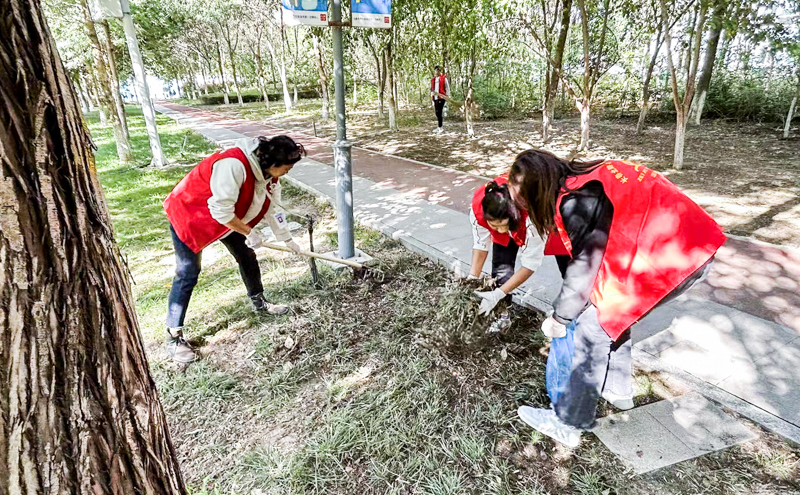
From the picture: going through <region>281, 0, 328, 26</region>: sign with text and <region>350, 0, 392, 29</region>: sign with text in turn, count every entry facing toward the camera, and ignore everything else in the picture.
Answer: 2

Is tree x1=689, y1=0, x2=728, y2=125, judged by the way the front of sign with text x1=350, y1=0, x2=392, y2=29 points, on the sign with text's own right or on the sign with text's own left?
on the sign with text's own left

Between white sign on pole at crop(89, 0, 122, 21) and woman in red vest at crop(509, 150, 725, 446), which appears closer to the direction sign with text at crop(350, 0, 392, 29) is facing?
the woman in red vest

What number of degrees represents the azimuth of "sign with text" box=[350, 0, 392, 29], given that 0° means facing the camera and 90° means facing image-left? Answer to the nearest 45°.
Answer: approximately 0°

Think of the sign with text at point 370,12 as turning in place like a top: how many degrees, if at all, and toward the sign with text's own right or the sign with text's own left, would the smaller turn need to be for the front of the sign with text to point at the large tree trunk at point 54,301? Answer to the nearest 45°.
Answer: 0° — it already faces it

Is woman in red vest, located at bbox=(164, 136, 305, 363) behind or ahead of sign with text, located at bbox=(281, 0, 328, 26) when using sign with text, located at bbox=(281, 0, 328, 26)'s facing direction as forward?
ahead

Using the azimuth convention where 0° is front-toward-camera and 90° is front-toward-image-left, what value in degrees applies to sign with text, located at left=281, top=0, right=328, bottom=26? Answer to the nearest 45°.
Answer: approximately 0°

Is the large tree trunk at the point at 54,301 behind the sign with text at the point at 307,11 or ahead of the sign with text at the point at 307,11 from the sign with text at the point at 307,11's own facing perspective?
ahead

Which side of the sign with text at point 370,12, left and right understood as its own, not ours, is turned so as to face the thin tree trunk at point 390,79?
back

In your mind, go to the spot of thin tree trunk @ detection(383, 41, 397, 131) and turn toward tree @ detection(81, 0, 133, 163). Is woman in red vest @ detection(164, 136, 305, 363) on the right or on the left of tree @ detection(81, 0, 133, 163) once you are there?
left
